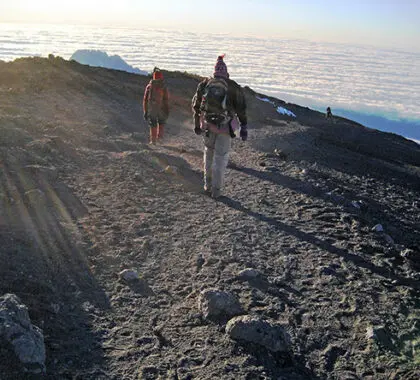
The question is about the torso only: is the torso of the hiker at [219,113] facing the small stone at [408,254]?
no

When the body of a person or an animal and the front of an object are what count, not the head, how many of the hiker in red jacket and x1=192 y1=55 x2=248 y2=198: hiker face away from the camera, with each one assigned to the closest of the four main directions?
2

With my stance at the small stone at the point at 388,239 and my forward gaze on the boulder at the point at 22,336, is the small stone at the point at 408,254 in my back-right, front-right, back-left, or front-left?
front-left

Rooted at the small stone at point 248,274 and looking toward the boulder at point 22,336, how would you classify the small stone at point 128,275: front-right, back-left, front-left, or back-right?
front-right

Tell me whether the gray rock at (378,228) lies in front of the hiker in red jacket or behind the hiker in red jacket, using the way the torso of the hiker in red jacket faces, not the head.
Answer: behind

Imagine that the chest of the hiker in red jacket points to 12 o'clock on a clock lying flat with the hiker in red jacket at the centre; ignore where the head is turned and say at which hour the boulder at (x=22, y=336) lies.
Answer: The boulder is roughly at 6 o'clock from the hiker in red jacket.

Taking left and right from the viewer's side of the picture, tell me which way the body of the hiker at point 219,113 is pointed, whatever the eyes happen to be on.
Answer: facing away from the viewer

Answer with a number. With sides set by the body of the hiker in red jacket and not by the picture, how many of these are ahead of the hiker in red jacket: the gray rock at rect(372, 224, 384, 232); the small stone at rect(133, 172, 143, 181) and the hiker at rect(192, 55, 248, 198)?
0

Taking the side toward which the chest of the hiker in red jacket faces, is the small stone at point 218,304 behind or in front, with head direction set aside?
behind

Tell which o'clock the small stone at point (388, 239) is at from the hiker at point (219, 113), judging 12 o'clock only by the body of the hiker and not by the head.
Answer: The small stone is roughly at 4 o'clock from the hiker.

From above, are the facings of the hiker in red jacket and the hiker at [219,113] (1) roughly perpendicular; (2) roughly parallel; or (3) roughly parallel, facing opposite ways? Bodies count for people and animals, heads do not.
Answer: roughly parallel

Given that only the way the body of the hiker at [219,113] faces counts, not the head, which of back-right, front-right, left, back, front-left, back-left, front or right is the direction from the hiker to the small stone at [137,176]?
front-left

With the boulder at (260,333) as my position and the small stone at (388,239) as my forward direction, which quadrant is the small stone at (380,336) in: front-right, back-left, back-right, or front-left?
front-right

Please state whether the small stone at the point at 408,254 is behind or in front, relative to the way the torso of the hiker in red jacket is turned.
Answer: behind

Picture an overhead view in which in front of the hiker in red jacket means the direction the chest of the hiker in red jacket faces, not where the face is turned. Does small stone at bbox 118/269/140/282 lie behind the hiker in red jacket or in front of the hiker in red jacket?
behind

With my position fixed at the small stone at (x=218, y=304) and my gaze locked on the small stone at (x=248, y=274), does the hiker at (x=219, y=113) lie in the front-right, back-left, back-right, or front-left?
front-left

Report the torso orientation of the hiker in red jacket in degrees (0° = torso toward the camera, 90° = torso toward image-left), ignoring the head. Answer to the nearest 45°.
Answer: approximately 180°
